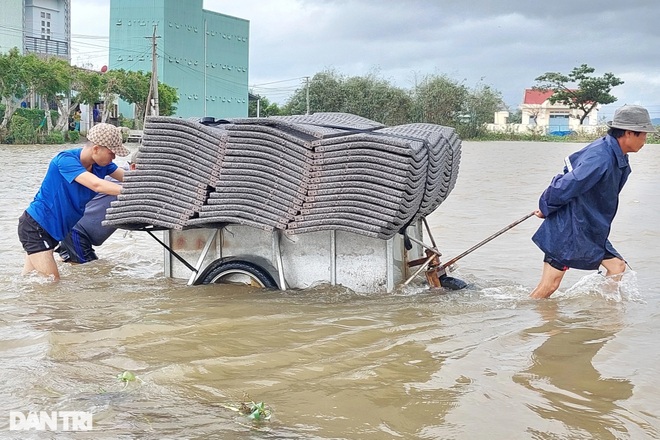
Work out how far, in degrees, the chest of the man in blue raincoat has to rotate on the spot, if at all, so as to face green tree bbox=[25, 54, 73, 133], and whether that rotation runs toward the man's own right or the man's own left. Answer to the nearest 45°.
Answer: approximately 135° to the man's own left

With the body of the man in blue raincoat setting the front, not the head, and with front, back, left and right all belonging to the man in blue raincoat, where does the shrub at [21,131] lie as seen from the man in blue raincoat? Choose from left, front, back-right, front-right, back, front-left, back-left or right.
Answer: back-left

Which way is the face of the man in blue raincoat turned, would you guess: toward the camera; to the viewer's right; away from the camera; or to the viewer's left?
to the viewer's right

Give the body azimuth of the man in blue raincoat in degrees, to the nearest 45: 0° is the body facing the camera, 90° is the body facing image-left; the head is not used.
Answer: approximately 270°

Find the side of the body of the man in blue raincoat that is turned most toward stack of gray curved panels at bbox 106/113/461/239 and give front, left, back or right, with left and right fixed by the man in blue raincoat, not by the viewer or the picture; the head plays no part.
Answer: back

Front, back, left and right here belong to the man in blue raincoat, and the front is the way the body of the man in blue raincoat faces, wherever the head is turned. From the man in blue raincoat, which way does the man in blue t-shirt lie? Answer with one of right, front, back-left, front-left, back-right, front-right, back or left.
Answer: back

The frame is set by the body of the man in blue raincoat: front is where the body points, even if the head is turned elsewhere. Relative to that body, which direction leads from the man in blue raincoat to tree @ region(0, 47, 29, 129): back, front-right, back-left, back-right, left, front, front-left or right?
back-left
